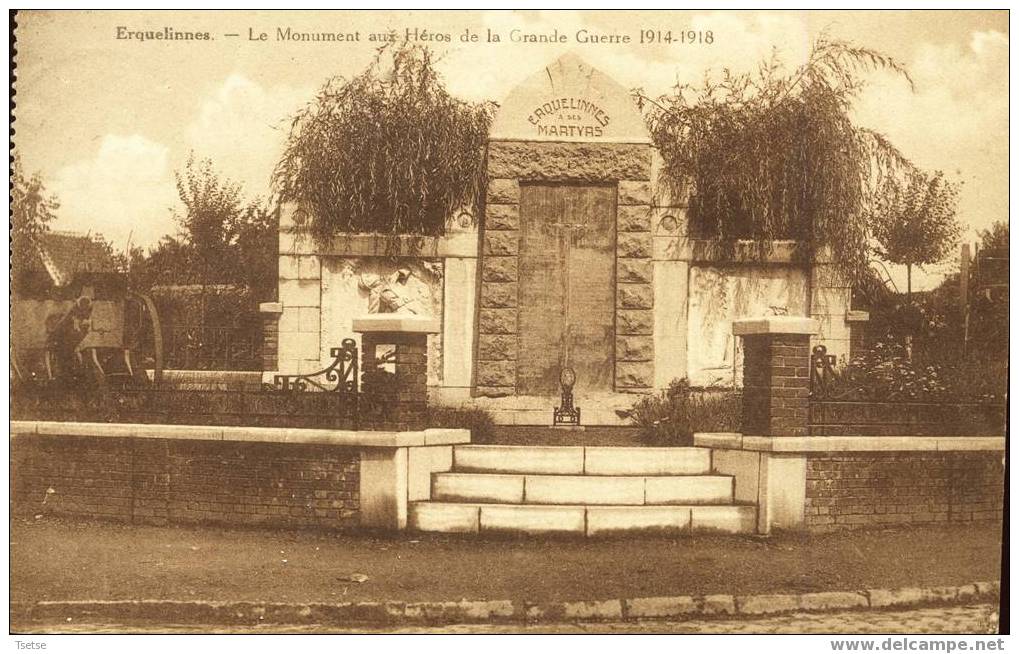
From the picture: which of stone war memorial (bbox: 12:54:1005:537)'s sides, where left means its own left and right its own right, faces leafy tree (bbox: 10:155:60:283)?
right

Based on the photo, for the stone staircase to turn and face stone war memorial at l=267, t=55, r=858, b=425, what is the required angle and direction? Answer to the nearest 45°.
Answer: approximately 180°

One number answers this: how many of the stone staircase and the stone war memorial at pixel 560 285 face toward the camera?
2

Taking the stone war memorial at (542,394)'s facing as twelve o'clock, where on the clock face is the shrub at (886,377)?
The shrub is roughly at 8 o'clock from the stone war memorial.

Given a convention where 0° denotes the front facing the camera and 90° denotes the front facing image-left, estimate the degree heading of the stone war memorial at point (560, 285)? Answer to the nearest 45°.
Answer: approximately 0°
